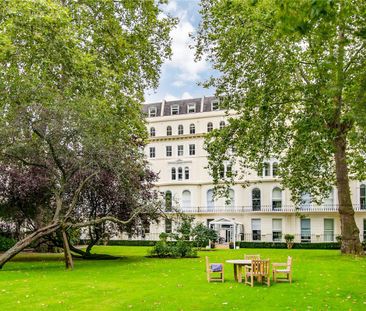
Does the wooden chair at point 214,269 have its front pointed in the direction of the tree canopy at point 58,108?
no

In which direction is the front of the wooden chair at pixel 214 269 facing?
to the viewer's right

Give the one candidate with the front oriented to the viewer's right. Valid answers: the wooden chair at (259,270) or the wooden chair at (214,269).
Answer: the wooden chair at (214,269)

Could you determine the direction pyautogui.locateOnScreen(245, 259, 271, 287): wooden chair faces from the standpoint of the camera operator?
facing away from the viewer and to the left of the viewer

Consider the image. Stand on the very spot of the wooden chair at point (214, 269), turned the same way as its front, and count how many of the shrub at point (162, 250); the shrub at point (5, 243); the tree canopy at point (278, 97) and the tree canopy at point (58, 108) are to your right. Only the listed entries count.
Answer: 0

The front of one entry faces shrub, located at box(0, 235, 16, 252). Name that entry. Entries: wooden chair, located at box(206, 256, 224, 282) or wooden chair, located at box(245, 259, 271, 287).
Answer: wooden chair, located at box(245, 259, 271, 287)

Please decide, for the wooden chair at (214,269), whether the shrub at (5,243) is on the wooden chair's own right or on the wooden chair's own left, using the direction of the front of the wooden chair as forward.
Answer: on the wooden chair's own left

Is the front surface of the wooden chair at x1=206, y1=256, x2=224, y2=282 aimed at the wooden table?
yes

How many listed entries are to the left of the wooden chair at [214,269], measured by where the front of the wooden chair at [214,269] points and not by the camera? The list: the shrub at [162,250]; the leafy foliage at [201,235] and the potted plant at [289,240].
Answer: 3

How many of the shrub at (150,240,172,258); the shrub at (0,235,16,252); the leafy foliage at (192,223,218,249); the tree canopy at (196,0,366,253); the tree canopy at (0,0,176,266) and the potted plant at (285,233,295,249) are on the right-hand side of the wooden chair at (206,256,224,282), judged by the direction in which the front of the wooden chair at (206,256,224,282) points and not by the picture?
0

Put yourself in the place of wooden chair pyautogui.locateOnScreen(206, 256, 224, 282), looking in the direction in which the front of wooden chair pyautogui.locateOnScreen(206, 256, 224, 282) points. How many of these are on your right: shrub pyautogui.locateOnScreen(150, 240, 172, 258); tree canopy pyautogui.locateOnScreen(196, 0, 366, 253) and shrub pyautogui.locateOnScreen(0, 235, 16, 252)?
0

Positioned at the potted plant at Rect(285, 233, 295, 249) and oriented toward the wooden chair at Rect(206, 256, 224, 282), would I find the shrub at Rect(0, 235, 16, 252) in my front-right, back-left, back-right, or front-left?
front-right

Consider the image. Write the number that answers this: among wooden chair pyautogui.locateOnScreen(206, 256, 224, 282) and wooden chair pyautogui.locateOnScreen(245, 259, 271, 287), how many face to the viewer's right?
1

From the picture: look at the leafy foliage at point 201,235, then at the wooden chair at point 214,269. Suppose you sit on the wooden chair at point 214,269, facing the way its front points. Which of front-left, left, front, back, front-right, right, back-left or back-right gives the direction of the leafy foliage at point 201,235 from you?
left

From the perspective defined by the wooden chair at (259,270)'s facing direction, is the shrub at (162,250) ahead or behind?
ahead

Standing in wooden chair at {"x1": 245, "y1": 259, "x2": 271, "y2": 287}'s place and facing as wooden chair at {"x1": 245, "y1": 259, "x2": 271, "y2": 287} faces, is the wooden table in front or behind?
in front
